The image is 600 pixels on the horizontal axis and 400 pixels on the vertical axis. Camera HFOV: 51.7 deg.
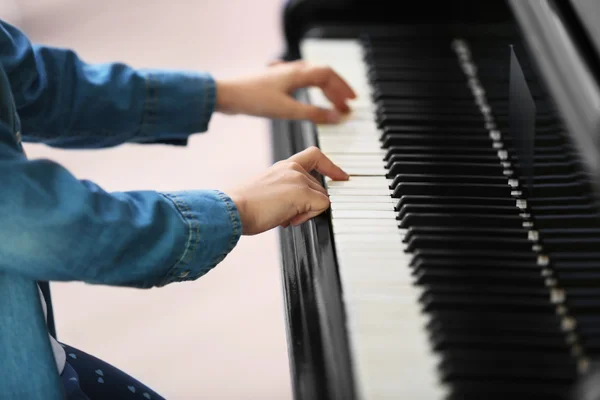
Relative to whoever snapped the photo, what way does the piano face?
facing to the left of the viewer
